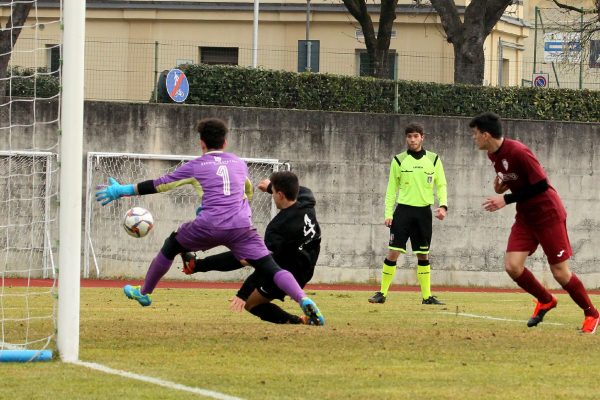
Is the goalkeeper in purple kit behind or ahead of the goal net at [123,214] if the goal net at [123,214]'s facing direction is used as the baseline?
ahead

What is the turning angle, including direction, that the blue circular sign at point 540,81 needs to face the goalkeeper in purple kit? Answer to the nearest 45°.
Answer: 0° — it already faces them

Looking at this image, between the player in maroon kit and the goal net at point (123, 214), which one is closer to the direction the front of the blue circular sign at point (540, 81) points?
the player in maroon kit

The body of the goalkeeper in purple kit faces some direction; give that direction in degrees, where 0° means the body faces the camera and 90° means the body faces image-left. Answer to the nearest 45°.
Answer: approximately 180°

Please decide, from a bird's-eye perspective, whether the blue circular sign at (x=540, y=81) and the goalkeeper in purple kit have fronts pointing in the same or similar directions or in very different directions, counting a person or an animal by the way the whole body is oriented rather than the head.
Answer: very different directions

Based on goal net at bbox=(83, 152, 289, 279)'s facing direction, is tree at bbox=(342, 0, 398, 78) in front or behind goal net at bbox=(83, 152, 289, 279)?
behind

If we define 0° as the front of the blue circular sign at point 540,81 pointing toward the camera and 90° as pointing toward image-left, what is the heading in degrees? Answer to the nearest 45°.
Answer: approximately 0°

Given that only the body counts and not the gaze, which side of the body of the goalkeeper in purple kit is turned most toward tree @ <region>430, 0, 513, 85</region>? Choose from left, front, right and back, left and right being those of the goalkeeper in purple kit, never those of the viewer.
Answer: front
